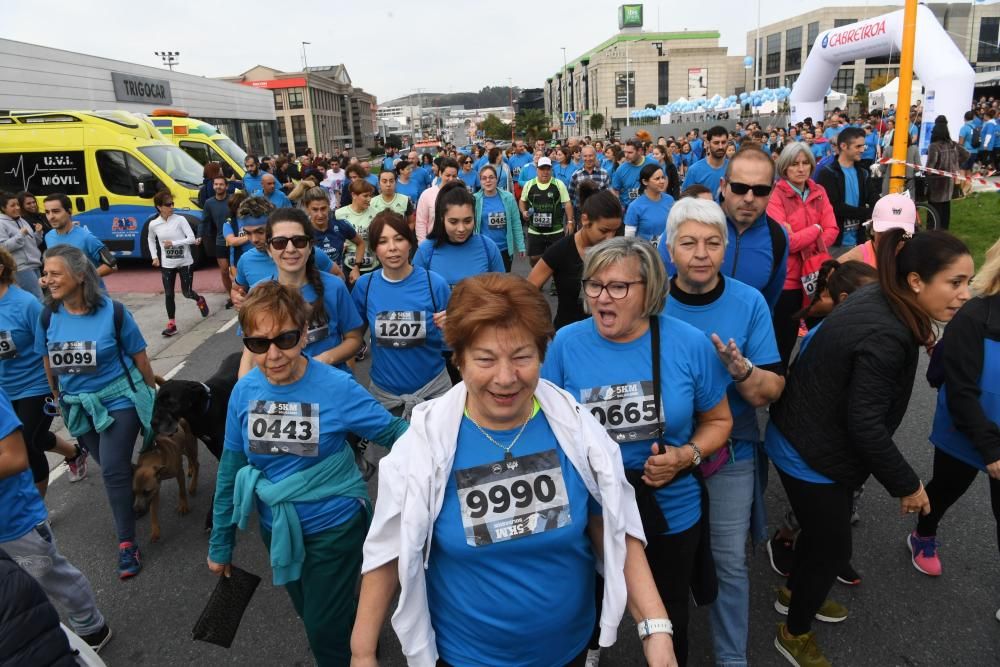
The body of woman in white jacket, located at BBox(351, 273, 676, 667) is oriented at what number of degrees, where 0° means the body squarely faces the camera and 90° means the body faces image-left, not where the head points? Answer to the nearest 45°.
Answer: approximately 0°

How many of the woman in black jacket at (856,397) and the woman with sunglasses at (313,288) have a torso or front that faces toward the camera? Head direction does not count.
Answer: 1

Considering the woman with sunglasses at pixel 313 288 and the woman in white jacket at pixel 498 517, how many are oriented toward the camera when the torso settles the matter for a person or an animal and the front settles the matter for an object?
2

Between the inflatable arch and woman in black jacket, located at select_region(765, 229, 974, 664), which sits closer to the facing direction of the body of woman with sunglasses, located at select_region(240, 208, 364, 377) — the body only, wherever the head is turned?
the woman in black jacket

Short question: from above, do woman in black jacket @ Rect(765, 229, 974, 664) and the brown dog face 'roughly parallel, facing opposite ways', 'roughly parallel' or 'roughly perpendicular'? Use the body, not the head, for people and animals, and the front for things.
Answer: roughly perpendicular

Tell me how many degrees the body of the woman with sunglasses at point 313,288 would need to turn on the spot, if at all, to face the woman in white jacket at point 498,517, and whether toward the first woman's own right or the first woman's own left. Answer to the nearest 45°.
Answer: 0° — they already face them

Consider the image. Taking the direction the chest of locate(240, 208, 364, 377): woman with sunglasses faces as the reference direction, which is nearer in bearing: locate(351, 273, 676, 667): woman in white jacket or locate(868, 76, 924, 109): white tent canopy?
the woman in white jacket

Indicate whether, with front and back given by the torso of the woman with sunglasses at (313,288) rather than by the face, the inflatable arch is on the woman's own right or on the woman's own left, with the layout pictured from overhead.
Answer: on the woman's own left

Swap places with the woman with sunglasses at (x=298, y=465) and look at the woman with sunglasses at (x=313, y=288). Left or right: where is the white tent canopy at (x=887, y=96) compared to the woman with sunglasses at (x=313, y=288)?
right
